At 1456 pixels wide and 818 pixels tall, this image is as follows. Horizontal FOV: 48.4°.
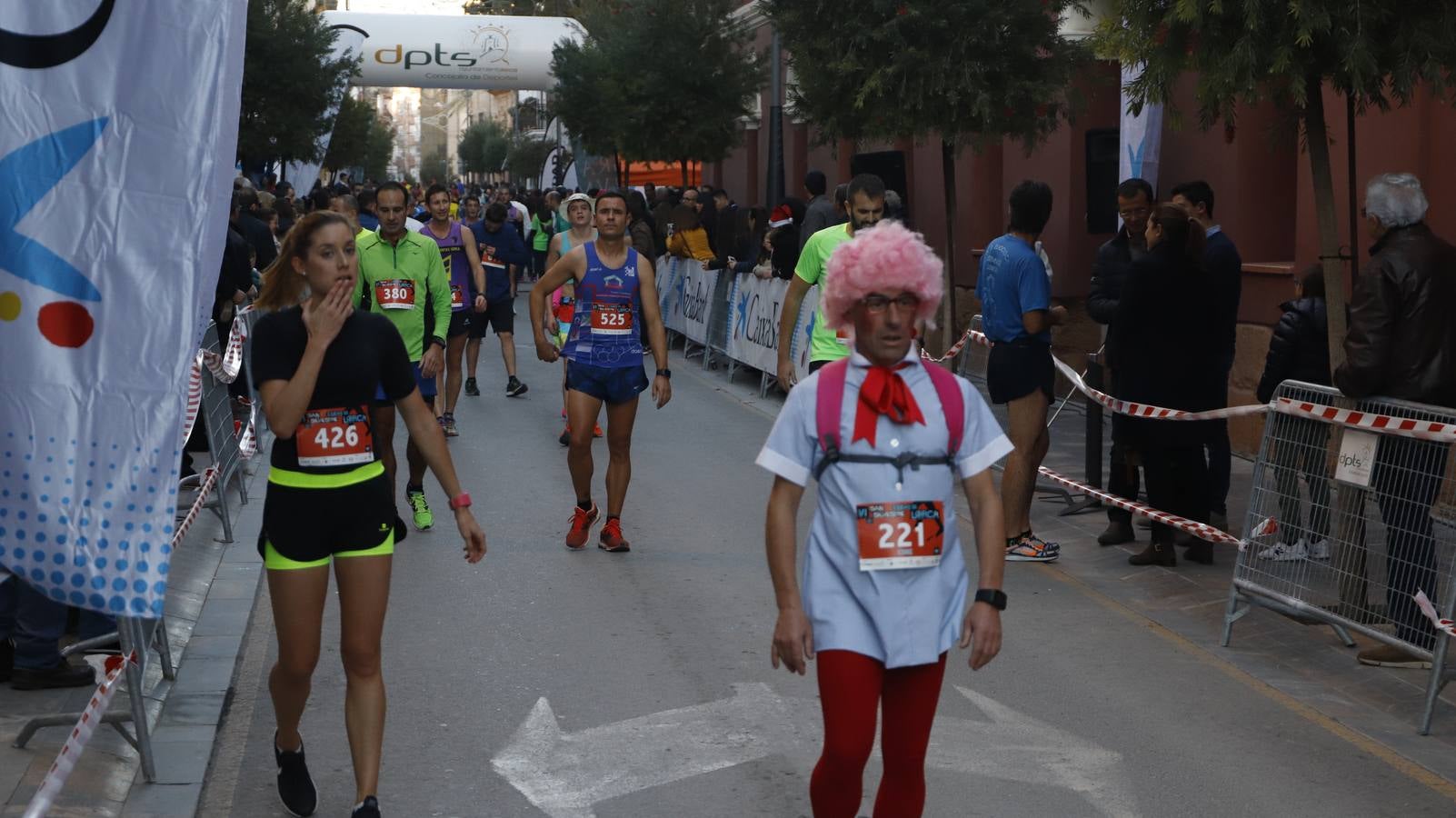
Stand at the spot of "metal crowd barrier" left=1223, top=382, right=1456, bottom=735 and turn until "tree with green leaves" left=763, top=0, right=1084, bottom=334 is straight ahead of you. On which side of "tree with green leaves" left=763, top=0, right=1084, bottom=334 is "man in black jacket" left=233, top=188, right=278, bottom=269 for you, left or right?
left

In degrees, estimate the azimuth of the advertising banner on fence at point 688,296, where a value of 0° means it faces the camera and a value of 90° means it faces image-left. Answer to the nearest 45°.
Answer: approximately 45°

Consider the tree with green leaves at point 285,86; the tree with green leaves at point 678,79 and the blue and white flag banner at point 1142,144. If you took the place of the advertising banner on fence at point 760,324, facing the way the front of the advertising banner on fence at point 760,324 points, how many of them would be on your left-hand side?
1

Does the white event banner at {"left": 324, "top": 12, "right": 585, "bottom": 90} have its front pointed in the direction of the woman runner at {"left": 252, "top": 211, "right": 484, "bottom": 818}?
yes

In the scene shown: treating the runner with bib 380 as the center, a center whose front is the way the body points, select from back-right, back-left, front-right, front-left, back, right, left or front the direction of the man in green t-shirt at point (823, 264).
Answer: front-left

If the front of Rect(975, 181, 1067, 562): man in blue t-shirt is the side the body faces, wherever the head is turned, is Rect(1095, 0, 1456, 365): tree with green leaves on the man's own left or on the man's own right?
on the man's own right

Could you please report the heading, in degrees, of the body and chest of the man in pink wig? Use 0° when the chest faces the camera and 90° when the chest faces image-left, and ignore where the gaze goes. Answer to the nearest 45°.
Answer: approximately 0°
